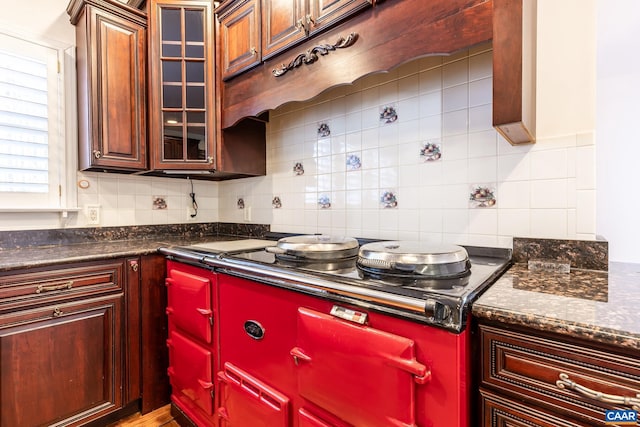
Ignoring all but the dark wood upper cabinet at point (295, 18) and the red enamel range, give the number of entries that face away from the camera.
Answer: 0

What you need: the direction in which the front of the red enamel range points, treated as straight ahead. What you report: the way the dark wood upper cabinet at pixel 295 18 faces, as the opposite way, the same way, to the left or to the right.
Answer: the same way

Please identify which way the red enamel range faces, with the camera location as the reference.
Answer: facing the viewer and to the left of the viewer

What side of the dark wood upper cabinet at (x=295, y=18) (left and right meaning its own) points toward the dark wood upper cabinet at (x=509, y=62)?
left

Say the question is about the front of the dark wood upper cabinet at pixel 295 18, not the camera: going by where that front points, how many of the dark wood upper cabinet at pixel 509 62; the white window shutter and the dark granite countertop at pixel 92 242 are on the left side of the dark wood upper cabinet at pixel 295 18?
1

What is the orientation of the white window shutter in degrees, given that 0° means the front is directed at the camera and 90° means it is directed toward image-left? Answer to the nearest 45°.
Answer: approximately 315°

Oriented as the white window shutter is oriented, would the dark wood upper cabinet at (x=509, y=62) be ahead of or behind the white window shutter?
ahead

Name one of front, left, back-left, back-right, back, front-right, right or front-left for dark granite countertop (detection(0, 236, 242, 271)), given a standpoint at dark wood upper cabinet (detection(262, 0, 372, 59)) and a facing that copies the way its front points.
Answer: front-right

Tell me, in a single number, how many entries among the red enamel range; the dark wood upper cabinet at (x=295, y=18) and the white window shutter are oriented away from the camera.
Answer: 0

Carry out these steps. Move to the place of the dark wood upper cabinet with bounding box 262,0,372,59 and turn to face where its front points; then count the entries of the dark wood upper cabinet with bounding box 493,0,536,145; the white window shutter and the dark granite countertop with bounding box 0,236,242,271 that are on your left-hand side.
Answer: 1

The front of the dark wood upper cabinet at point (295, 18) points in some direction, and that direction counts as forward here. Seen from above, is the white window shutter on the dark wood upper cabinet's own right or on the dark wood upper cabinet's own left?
on the dark wood upper cabinet's own right
